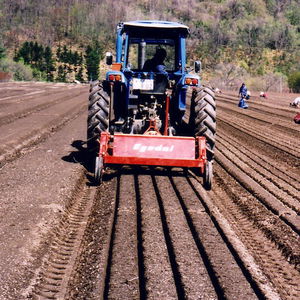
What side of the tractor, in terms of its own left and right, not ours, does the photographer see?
back

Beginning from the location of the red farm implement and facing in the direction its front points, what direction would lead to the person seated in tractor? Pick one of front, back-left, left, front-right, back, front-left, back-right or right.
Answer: front

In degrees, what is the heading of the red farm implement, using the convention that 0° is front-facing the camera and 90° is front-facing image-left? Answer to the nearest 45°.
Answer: approximately 180°
